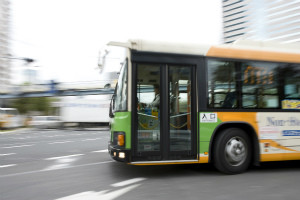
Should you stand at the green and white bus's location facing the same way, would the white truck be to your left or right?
on your right

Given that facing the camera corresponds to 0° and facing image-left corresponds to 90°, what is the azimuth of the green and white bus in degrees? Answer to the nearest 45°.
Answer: approximately 90°
